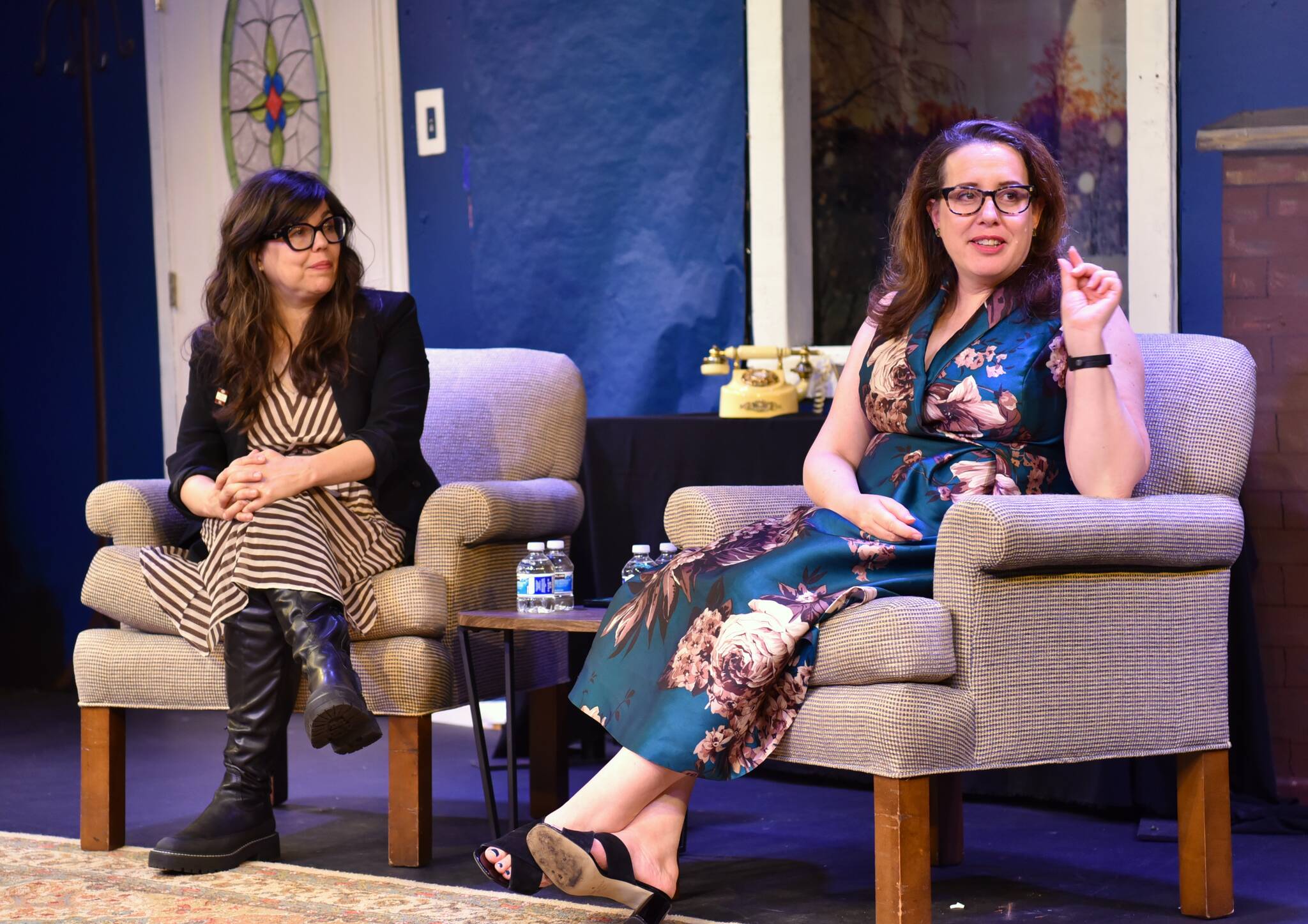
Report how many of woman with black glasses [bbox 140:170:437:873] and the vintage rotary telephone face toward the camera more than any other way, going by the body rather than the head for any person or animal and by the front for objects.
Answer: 2

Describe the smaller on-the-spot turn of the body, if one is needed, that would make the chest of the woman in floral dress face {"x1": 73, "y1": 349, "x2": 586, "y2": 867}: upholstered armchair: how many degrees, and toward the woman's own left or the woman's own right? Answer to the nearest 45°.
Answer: approximately 90° to the woman's own right

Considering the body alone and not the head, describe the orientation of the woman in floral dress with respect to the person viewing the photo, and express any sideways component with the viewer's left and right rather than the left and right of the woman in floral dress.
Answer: facing the viewer and to the left of the viewer

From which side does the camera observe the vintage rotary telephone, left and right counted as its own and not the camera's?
front

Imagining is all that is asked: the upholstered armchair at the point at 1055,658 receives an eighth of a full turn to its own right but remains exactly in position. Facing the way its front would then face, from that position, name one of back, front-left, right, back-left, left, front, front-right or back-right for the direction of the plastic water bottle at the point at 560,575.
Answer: front-right

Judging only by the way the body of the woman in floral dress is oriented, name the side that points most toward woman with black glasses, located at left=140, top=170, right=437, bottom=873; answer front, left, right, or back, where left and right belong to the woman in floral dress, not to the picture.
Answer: right

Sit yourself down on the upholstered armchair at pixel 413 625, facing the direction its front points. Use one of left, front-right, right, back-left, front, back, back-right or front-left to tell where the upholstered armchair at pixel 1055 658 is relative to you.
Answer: left

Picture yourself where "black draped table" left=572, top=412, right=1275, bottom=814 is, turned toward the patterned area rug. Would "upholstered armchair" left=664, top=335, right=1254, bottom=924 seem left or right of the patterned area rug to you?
left

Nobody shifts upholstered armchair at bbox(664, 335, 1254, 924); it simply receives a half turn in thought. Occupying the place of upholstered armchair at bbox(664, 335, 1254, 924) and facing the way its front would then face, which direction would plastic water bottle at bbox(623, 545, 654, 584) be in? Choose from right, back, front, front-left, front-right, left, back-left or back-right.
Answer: left

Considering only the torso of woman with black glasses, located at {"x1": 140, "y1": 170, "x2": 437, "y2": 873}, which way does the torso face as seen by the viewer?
toward the camera

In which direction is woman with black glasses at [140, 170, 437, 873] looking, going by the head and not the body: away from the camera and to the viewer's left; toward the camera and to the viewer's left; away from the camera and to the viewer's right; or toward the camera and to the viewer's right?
toward the camera and to the viewer's right

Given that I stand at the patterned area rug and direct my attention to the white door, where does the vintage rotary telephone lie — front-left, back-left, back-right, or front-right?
front-right

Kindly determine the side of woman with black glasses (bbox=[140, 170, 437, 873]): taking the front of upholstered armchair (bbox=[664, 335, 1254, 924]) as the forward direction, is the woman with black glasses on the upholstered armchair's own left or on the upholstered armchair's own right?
on the upholstered armchair's own right

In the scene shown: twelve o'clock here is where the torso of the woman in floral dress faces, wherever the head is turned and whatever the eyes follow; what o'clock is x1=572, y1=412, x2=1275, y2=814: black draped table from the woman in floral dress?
The black draped table is roughly at 4 o'clock from the woman in floral dress.
